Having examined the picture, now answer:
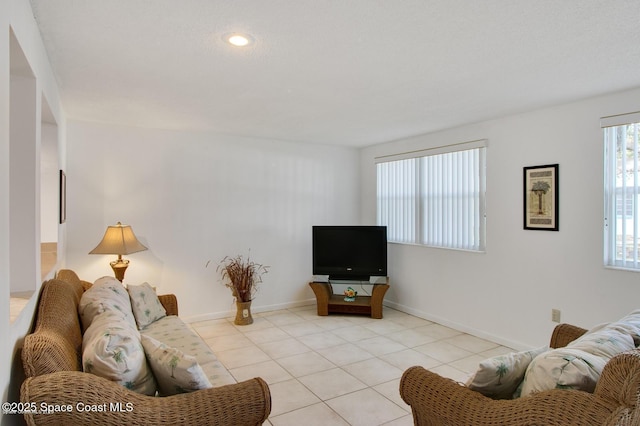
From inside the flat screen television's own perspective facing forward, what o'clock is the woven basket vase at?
The woven basket vase is roughly at 2 o'clock from the flat screen television.

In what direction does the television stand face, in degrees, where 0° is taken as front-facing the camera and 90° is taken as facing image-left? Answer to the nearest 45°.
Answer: approximately 0°

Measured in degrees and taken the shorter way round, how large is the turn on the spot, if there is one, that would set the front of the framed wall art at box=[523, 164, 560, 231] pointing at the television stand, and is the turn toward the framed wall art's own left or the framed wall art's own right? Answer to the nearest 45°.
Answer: approximately 45° to the framed wall art's own right

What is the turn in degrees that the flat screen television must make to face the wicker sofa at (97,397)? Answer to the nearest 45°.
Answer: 0° — it already faces it

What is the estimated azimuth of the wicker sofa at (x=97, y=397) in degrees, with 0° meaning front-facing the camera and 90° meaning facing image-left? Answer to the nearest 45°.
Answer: approximately 270°

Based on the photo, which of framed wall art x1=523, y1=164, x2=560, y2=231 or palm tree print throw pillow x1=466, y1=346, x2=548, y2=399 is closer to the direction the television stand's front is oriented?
the palm tree print throw pillow

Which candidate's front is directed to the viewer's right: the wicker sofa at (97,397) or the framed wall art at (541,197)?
the wicker sofa

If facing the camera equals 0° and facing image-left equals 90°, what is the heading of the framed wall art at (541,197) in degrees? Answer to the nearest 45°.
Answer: approximately 45°
